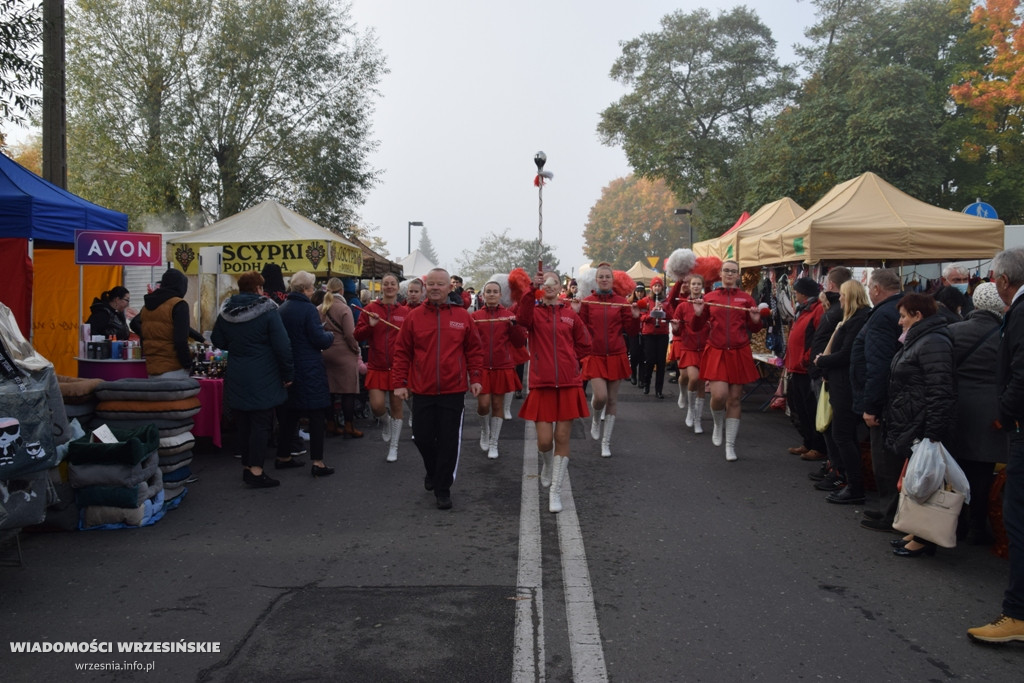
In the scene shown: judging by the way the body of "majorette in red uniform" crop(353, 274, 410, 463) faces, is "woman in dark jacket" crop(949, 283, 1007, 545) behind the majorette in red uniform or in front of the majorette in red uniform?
in front

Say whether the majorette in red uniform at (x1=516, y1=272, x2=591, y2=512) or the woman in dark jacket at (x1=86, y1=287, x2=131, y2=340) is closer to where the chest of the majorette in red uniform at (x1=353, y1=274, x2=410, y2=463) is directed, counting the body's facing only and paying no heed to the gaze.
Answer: the majorette in red uniform

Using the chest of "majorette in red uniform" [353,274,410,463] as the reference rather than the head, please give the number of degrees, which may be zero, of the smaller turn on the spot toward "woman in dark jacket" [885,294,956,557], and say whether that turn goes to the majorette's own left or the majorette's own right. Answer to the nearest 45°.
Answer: approximately 45° to the majorette's own left

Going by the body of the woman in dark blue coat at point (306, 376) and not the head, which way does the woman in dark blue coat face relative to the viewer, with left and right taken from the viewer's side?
facing away from the viewer and to the right of the viewer

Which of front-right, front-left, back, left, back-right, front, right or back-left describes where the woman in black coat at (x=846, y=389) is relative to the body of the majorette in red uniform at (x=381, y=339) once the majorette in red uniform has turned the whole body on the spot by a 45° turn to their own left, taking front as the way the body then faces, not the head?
front

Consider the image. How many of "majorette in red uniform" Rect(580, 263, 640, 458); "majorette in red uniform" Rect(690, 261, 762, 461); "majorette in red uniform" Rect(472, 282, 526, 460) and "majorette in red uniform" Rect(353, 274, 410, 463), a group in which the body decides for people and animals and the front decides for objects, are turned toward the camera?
4

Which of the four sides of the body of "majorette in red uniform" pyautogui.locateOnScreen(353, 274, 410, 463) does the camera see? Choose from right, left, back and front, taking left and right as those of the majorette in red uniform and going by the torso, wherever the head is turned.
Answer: front

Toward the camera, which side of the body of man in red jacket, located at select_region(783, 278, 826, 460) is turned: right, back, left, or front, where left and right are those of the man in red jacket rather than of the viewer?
left

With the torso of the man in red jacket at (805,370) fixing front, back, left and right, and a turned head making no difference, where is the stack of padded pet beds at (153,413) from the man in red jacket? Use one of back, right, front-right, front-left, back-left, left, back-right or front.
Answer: front-left

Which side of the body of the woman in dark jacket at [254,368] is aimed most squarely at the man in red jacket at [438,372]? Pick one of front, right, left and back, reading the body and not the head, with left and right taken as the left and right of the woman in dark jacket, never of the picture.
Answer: right

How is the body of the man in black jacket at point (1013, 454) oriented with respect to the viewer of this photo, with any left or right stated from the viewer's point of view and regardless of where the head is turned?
facing to the left of the viewer

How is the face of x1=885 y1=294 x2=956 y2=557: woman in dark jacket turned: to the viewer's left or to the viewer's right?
to the viewer's left

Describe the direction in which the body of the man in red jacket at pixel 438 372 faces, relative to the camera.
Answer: toward the camera

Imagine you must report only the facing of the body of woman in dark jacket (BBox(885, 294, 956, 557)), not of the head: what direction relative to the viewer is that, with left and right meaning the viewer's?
facing to the left of the viewer

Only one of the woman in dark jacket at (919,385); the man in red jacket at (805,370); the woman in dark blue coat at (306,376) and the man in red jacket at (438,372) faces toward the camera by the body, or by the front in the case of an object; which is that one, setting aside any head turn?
the man in red jacket at (438,372)

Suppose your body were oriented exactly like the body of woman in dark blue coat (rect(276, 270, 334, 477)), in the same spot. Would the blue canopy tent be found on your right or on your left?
on your left

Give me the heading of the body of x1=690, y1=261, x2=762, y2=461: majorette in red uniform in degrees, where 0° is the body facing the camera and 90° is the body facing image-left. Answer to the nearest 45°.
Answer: approximately 0°
